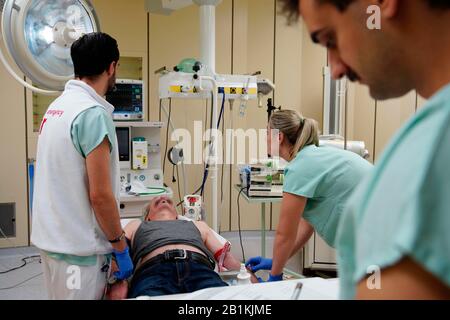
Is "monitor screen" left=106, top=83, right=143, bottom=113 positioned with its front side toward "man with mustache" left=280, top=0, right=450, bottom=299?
yes

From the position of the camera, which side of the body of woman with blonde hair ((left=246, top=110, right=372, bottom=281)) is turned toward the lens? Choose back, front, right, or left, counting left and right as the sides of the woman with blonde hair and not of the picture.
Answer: left

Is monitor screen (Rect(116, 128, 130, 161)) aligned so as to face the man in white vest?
yes

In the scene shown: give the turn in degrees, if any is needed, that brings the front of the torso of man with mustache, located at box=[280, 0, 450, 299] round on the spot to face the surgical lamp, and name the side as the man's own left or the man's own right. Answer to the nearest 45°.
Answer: approximately 45° to the man's own right

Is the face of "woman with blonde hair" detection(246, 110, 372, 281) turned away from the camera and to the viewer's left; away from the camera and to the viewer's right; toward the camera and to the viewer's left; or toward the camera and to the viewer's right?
away from the camera and to the viewer's left

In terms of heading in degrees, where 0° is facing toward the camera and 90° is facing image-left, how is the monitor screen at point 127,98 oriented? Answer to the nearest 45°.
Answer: approximately 0°

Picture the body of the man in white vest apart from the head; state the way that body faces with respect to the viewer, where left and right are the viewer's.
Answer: facing away from the viewer and to the right of the viewer

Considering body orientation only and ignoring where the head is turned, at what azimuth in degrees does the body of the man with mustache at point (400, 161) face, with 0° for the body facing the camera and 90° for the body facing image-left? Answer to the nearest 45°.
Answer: approximately 90°
